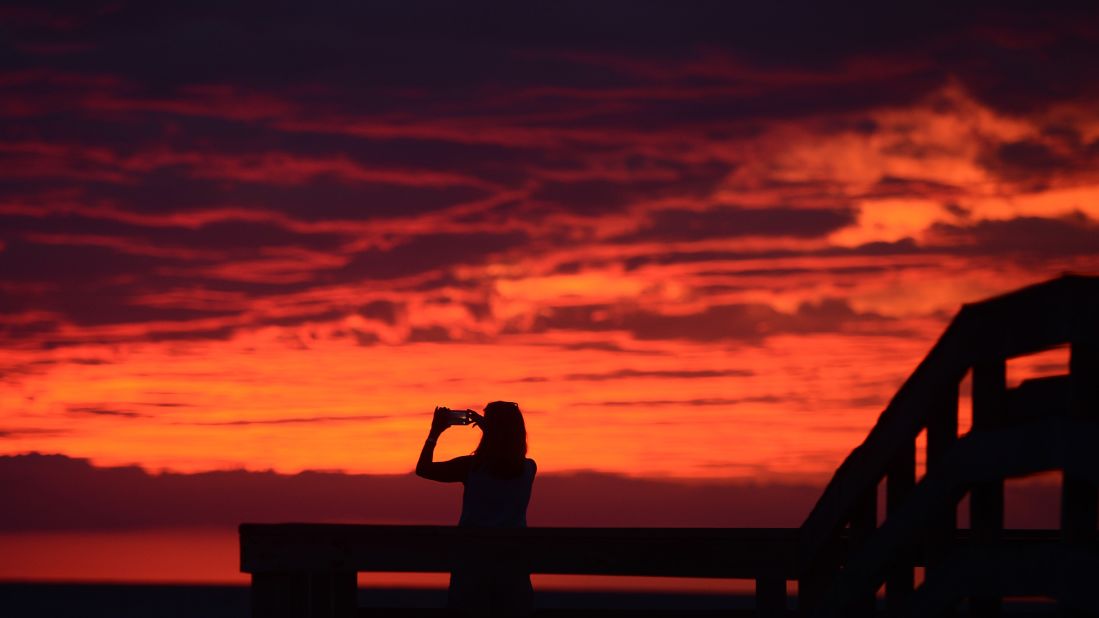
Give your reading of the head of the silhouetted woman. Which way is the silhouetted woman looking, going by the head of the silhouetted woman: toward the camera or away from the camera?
away from the camera

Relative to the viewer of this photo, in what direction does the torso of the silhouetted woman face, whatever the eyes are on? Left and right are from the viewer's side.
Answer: facing away from the viewer and to the left of the viewer
